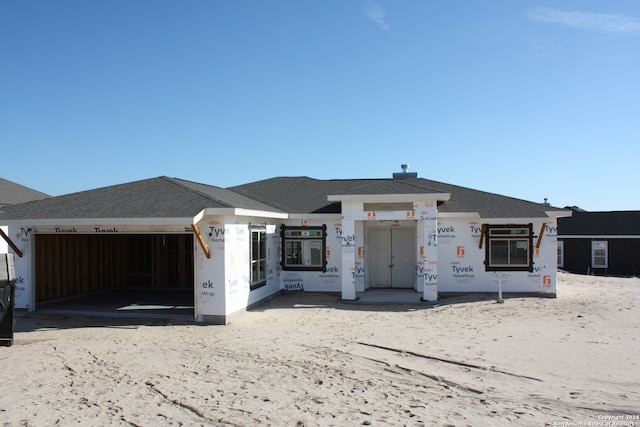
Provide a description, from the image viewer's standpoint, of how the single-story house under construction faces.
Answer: facing the viewer
